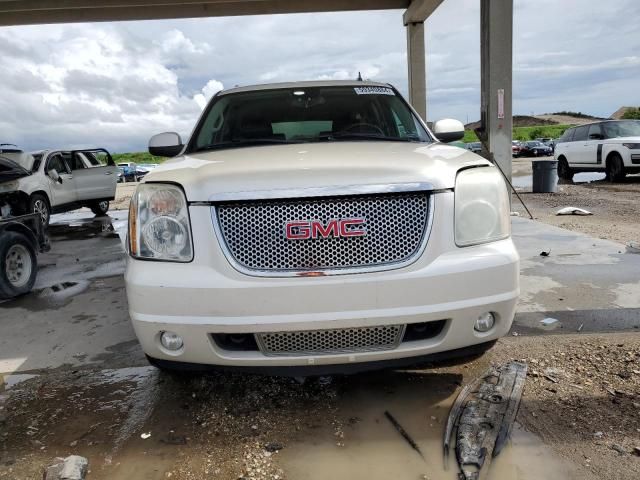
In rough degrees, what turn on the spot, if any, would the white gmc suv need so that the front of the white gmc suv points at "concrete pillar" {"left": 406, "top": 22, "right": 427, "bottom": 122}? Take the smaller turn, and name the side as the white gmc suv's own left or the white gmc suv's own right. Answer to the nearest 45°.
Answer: approximately 180°

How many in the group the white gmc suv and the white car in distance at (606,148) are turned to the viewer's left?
0

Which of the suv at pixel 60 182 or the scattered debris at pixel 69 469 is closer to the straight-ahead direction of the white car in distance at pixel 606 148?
the scattered debris

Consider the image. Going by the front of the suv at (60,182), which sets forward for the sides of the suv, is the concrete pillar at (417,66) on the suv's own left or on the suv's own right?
on the suv's own left

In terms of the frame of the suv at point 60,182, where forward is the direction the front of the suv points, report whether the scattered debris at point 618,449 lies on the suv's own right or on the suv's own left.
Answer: on the suv's own left

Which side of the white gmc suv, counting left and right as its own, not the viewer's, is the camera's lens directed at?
front

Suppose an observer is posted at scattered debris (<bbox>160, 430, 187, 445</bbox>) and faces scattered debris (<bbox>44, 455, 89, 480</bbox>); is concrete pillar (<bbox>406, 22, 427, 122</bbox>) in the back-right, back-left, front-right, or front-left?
back-right

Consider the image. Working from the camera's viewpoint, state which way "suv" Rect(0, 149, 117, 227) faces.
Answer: facing the viewer and to the left of the viewer

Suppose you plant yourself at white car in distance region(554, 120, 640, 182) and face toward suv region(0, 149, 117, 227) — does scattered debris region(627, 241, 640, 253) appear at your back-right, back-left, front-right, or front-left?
front-left

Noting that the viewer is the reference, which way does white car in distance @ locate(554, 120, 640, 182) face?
facing the viewer and to the right of the viewer
